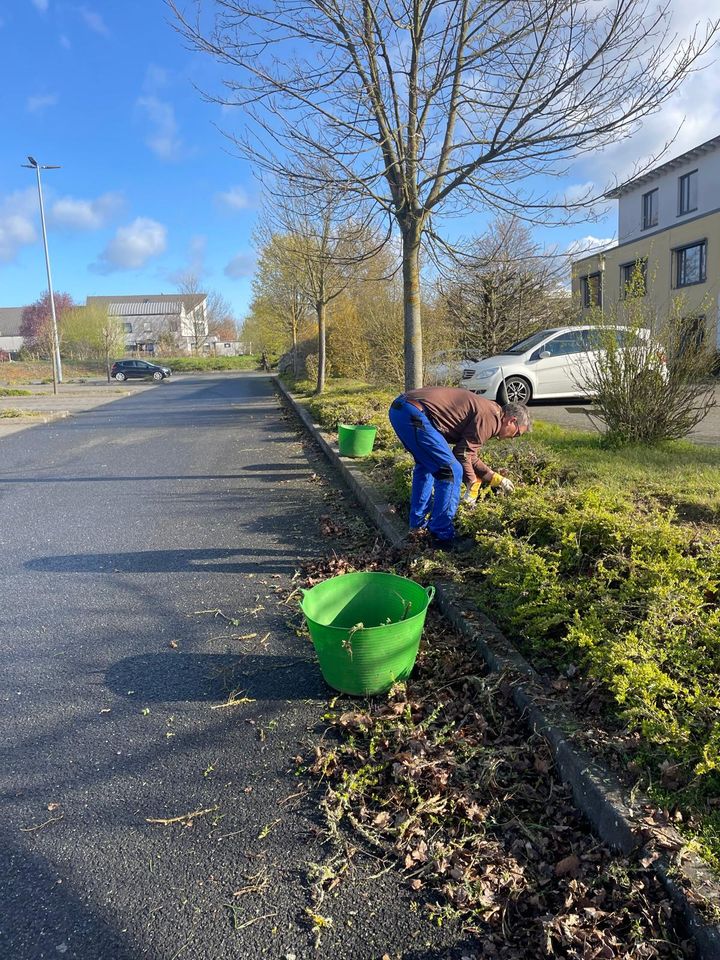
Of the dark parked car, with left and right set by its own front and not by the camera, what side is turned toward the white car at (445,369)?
right

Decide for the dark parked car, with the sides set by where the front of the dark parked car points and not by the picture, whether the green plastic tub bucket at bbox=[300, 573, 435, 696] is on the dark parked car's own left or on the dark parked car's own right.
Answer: on the dark parked car's own right

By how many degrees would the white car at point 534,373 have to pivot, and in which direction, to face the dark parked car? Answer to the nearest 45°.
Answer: approximately 90° to its right

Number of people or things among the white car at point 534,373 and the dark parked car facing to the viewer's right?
1

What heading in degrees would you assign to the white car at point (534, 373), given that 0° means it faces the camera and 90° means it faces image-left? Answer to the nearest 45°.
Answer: approximately 45°

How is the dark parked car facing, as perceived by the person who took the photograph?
facing to the right of the viewer

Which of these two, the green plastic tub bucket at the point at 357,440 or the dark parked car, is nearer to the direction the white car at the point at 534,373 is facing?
the green plastic tub bucket

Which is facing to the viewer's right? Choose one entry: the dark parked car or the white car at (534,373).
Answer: the dark parked car

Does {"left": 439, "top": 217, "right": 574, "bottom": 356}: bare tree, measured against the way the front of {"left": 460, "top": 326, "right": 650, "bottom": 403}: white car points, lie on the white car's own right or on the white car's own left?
on the white car's own right
